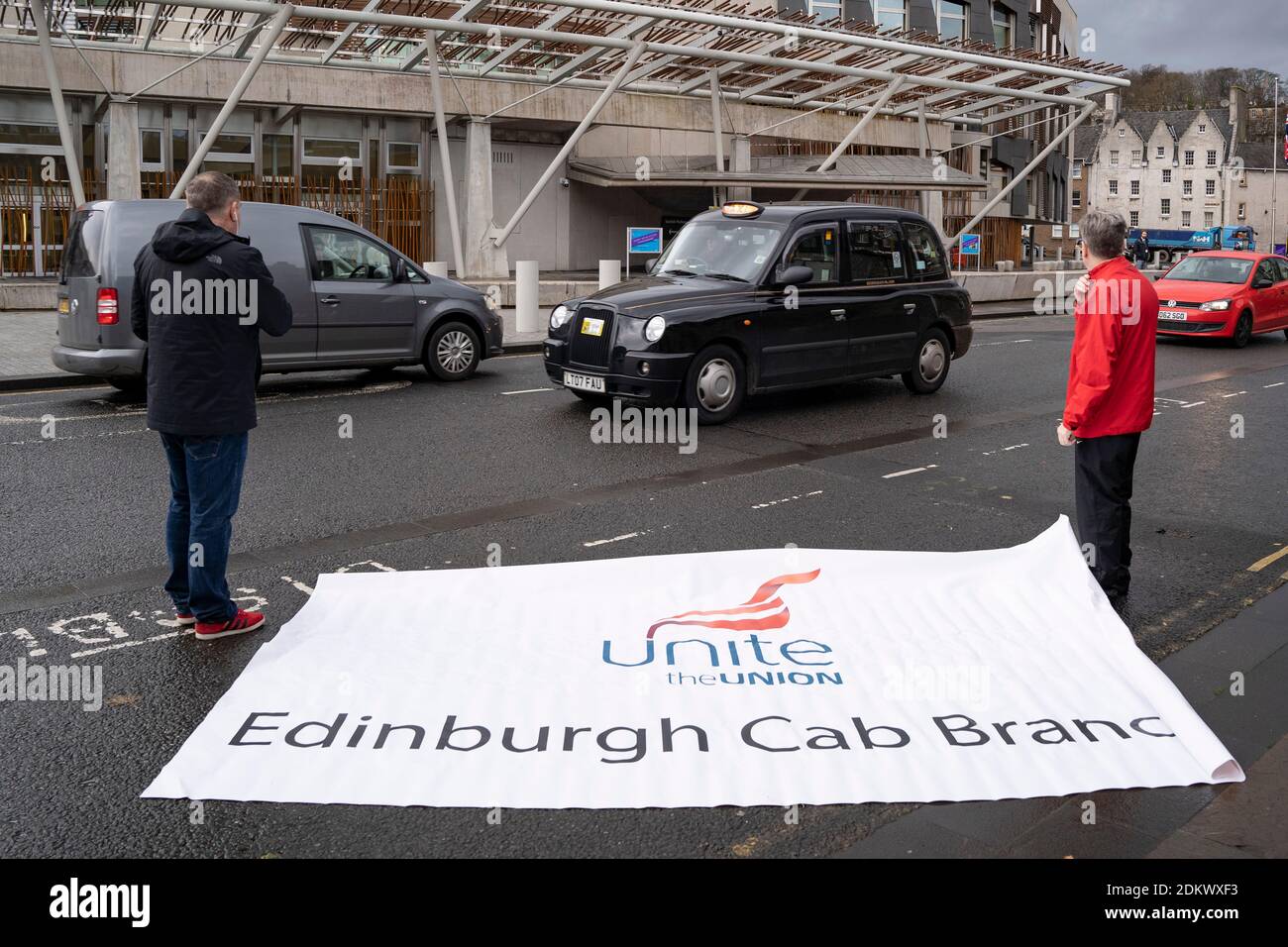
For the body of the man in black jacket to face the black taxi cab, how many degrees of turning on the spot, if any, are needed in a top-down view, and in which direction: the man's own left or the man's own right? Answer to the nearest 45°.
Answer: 0° — they already face it

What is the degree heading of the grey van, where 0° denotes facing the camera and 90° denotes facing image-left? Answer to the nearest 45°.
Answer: approximately 225°

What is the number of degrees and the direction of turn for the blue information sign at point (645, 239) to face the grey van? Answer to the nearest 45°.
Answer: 0° — it already faces it

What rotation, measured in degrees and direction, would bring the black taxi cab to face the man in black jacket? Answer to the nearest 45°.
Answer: approximately 45° to its left

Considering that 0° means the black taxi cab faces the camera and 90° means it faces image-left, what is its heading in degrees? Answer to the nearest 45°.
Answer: approximately 45°

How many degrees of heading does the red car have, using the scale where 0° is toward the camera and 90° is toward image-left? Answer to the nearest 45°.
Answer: approximately 45°

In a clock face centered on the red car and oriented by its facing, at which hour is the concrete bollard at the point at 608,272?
The concrete bollard is roughly at 1 o'clock from the red car.

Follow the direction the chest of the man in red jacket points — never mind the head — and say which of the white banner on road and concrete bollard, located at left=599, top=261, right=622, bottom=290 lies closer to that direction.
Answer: the concrete bollard

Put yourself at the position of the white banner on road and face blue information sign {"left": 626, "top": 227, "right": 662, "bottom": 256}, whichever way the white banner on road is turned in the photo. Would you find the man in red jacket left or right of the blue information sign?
right
